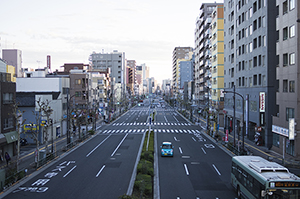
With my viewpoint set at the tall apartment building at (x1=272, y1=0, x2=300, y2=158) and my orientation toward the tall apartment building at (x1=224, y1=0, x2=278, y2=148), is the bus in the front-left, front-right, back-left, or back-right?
back-left

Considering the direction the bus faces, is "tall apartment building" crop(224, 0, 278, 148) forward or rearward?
rearward

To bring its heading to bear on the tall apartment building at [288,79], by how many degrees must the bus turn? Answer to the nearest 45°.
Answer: approximately 135° to its left

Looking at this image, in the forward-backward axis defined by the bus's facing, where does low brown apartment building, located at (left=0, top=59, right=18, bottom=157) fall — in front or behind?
behind
